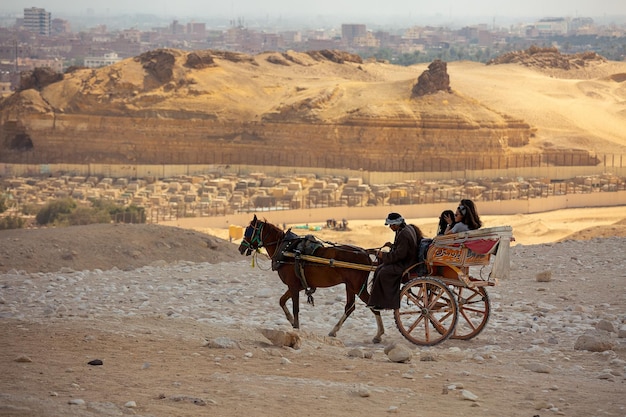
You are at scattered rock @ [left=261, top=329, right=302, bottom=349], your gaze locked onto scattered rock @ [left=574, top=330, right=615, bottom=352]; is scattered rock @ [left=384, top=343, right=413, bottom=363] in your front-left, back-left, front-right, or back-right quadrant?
front-right

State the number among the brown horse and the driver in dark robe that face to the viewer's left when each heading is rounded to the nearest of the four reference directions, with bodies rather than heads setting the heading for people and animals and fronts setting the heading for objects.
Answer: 2

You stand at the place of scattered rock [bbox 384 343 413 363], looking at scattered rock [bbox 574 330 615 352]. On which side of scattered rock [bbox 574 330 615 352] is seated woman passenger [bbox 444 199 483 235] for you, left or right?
left

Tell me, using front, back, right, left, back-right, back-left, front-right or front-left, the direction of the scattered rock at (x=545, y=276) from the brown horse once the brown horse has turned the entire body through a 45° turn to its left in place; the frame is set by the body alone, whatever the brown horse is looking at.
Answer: back

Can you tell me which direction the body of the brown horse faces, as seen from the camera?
to the viewer's left

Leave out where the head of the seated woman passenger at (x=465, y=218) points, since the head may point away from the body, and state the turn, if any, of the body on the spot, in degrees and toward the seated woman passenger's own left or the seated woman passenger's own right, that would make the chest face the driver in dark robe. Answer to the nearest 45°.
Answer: approximately 45° to the seated woman passenger's own left

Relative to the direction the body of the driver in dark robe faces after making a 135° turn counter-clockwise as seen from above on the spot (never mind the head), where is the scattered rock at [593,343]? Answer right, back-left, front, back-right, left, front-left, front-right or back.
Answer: front-left

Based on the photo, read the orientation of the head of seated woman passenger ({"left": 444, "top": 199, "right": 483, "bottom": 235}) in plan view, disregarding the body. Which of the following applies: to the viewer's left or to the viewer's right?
to the viewer's left

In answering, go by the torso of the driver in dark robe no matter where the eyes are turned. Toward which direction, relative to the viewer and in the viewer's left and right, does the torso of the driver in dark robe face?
facing to the left of the viewer

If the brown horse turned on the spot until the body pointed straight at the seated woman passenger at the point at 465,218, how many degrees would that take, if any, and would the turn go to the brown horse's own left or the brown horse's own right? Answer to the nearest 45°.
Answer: approximately 180°

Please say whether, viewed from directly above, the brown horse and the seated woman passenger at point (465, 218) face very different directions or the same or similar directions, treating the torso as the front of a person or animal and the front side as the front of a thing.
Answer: same or similar directions

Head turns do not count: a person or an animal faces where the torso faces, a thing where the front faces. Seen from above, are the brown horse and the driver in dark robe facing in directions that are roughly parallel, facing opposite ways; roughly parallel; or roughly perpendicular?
roughly parallel

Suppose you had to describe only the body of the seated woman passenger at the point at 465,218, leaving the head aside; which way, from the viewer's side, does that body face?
to the viewer's left

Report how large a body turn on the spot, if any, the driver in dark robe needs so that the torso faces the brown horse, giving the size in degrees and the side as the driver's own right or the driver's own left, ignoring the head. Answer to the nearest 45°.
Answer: approximately 45° to the driver's own right

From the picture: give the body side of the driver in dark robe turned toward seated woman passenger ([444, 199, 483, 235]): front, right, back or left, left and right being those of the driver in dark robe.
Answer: back

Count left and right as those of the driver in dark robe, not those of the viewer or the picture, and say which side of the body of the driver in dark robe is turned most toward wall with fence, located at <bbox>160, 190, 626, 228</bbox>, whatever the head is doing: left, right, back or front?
right

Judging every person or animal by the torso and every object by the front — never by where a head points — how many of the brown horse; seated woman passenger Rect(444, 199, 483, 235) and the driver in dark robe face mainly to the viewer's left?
3

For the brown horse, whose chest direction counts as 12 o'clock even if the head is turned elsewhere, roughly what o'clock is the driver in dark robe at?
The driver in dark robe is roughly at 7 o'clock from the brown horse.
